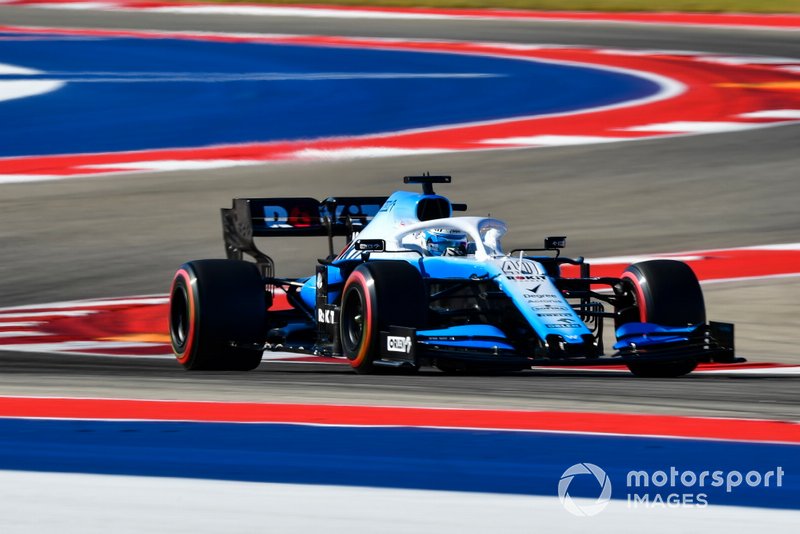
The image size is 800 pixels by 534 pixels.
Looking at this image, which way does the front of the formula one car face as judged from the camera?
facing the viewer and to the right of the viewer
